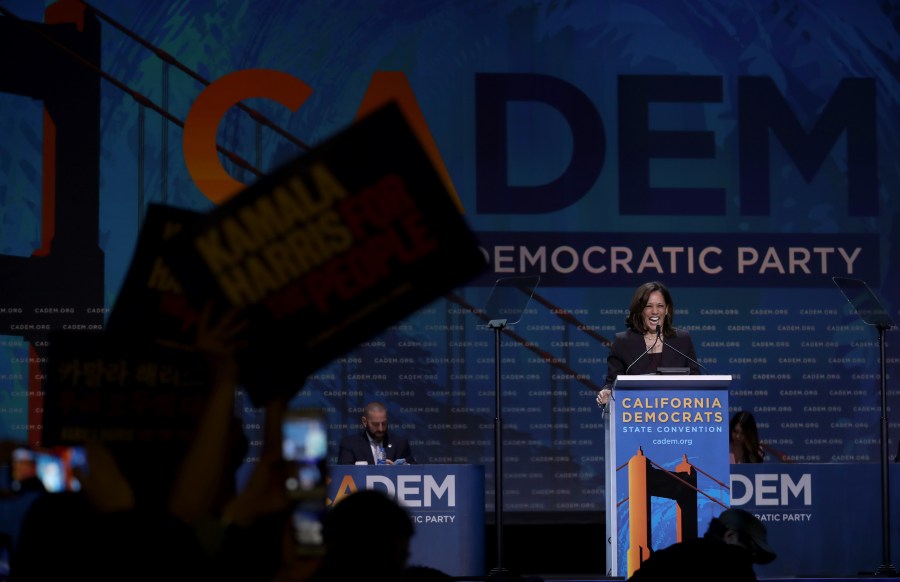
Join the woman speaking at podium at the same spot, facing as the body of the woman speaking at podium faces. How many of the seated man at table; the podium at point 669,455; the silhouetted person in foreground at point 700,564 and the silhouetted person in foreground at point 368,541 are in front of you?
3

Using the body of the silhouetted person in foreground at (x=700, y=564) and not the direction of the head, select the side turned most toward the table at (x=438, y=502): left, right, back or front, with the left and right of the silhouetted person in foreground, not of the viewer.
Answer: left

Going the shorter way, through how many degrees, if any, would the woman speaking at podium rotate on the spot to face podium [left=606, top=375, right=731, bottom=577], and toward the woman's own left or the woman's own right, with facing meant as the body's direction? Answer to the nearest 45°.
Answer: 0° — they already face it

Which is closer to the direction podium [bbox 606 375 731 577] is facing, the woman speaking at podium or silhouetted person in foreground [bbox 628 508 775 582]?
the silhouetted person in foreground

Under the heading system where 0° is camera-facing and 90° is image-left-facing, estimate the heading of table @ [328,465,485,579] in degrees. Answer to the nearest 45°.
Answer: approximately 0°

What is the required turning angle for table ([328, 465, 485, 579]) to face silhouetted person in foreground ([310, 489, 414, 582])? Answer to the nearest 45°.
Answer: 0° — it already faces them

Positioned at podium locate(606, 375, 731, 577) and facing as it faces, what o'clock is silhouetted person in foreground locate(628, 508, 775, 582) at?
The silhouetted person in foreground is roughly at 12 o'clock from the podium.
